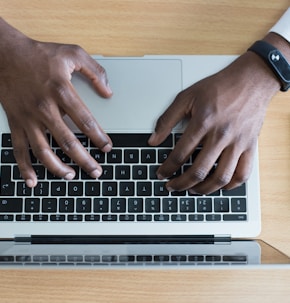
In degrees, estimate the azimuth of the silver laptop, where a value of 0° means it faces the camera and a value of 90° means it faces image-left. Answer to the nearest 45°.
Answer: approximately 180°
